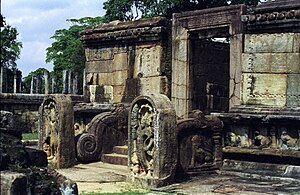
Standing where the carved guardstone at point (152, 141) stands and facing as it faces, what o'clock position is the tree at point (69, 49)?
The tree is roughly at 4 o'clock from the carved guardstone.

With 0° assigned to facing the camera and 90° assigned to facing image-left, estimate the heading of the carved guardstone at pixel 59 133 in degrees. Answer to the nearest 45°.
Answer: approximately 45°

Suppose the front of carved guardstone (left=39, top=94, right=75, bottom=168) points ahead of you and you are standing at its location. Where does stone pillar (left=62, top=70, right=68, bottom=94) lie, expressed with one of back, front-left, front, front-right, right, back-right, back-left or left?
back-right

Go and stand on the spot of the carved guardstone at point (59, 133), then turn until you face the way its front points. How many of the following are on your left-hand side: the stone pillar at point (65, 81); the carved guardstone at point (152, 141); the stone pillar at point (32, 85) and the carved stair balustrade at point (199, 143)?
2

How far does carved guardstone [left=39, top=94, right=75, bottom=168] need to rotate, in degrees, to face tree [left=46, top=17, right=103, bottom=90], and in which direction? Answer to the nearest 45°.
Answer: approximately 135° to its right

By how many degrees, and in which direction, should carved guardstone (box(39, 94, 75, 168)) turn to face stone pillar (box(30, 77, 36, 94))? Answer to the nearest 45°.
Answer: approximately 135° to its right

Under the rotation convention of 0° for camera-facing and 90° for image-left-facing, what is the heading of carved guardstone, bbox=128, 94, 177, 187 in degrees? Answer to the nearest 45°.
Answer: approximately 45°

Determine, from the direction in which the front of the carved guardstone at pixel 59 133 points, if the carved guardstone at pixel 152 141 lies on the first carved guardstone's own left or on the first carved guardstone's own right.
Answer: on the first carved guardstone's own left
